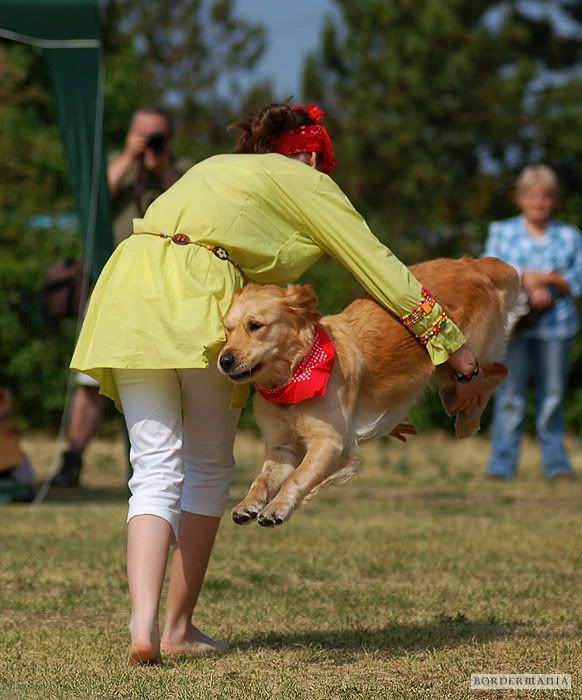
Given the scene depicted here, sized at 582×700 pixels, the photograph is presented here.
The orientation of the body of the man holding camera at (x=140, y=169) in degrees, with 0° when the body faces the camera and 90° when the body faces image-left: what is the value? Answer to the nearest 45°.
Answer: approximately 0°

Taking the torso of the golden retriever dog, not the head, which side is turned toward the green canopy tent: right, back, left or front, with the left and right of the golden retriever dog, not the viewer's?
right

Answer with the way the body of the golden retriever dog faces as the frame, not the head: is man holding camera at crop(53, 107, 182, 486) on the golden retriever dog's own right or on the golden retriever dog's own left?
on the golden retriever dog's own right

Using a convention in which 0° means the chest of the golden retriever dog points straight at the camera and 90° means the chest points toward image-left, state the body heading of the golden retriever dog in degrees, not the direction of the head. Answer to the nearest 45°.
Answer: approximately 45°

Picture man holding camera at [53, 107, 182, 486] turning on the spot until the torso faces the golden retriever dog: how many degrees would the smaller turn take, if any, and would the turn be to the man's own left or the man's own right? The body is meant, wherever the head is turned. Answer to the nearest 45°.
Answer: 0° — they already face it
